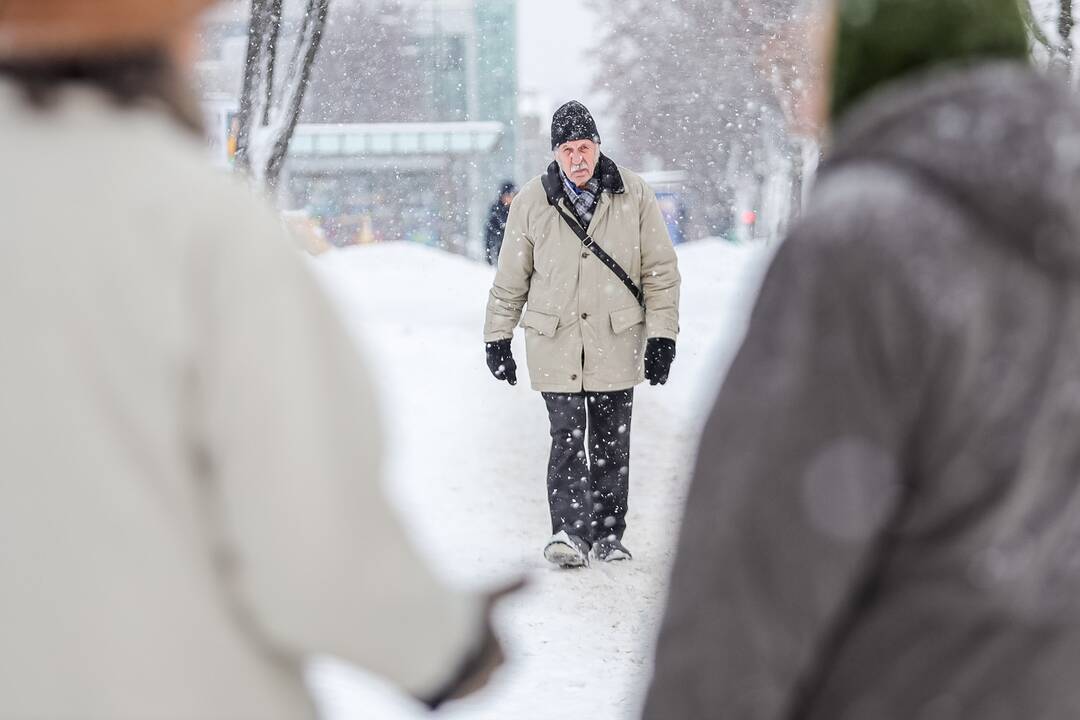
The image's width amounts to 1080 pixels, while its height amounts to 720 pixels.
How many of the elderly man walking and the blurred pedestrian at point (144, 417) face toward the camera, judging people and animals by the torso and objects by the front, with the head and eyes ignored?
1

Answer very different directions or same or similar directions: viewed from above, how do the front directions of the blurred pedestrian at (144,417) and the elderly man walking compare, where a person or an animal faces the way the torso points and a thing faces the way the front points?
very different directions

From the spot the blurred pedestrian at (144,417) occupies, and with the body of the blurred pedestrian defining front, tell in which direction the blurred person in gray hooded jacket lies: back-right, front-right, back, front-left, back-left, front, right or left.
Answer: front-right

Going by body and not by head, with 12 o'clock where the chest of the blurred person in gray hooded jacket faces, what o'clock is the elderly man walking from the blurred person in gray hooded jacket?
The elderly man walking is roughly at 1 o'clock from the blurred person in gray hooded jacket.

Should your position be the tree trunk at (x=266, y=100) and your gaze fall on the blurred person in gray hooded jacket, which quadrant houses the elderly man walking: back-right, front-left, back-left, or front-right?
front-left

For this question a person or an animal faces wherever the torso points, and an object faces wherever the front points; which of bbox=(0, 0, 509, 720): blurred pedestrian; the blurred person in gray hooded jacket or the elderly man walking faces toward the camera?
the elderly man walking

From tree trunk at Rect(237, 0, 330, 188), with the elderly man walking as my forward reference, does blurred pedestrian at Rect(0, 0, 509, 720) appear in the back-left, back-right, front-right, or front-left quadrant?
front-right

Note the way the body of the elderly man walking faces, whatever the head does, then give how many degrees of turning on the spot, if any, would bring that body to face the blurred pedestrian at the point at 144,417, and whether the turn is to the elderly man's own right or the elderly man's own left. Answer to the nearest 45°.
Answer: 0° — they already face them

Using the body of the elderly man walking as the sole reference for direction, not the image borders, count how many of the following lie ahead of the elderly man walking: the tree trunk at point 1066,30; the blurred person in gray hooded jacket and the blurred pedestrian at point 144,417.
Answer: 2

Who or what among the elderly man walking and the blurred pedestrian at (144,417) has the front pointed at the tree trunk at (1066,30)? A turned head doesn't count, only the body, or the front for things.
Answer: the blurred pedestrian

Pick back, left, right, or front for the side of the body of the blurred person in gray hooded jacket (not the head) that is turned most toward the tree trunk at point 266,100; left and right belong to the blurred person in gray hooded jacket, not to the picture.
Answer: front

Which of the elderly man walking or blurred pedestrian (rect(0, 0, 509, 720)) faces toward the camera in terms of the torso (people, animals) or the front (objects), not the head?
the elderly man walking

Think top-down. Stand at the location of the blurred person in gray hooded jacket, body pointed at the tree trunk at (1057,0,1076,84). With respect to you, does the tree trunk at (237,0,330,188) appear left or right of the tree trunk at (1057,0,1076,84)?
left

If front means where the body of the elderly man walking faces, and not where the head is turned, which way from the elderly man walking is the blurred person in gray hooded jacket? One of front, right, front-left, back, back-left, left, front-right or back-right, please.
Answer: front

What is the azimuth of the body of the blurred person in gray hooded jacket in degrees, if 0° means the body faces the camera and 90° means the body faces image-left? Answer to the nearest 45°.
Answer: approximately 135°

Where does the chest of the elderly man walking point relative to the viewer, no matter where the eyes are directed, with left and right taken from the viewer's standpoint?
facing the viewer

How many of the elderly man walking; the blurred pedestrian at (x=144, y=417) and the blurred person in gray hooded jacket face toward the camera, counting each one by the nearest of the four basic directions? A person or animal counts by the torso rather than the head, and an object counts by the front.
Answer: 1
